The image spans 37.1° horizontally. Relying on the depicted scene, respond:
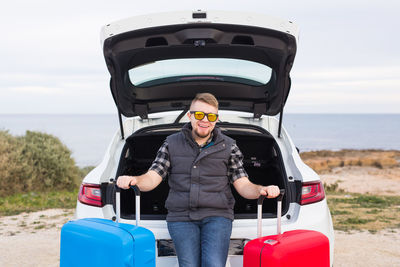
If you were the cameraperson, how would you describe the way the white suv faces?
facing away from the viewer

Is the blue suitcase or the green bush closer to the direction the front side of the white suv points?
the green bush

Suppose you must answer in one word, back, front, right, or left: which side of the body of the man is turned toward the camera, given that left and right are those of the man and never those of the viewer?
front

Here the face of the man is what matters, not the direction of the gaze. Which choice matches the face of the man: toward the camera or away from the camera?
toward the camera

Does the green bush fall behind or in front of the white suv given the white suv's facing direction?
in front
